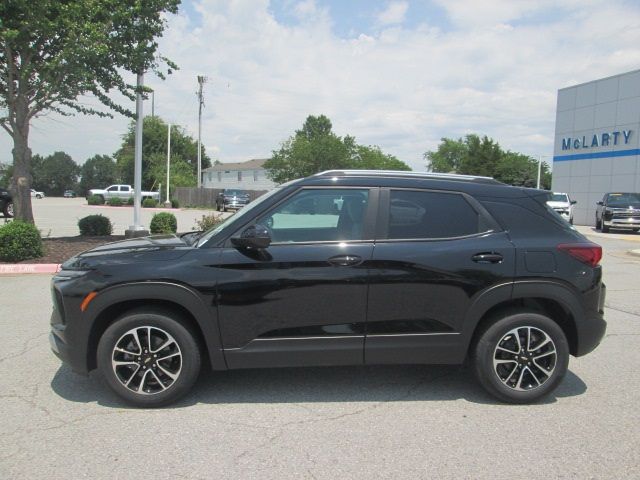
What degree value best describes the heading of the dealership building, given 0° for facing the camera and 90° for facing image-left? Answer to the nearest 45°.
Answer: approximately 45°

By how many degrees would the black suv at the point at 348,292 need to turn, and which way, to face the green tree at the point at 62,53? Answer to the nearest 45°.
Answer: approximately 45° to its right

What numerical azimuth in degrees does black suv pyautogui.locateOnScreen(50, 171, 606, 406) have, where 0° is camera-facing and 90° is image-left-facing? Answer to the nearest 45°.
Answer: approximately 90°

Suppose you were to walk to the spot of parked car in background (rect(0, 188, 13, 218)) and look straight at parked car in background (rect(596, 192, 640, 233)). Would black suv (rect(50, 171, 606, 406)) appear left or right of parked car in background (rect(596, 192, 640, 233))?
right

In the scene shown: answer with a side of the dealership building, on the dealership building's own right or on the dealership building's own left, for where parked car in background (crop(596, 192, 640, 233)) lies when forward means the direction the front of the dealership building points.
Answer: on the dealership building's own left
